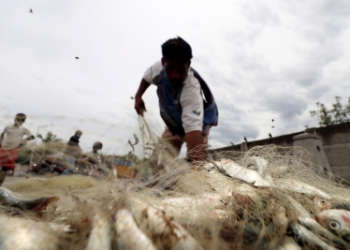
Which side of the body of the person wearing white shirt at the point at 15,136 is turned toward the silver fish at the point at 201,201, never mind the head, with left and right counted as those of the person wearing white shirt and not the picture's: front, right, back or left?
front

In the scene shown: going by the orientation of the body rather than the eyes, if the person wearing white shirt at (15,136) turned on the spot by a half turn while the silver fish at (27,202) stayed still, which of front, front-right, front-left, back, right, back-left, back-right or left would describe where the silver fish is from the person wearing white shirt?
back-left

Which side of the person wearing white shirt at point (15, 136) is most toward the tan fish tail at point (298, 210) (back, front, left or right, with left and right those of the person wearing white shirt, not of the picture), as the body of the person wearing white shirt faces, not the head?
front

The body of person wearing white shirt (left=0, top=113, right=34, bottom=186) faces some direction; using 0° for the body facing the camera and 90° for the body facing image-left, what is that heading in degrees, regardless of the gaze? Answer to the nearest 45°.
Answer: approximately 315°

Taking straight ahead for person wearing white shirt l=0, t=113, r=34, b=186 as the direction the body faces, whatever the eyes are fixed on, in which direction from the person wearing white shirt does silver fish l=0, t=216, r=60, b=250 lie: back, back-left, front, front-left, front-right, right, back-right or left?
front-right

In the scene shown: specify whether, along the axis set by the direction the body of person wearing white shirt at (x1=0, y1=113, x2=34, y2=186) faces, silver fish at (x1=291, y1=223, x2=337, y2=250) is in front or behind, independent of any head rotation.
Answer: in front

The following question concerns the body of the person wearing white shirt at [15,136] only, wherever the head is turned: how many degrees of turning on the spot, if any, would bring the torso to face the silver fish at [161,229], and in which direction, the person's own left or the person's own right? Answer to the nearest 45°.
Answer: approximately 45° to the person's own right

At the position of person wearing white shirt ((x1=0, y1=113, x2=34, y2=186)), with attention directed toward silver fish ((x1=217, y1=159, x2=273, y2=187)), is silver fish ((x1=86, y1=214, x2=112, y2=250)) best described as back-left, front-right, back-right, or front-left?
front-right

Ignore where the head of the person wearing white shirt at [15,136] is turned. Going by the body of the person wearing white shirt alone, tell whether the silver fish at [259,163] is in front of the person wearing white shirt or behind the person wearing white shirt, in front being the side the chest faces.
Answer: in front
